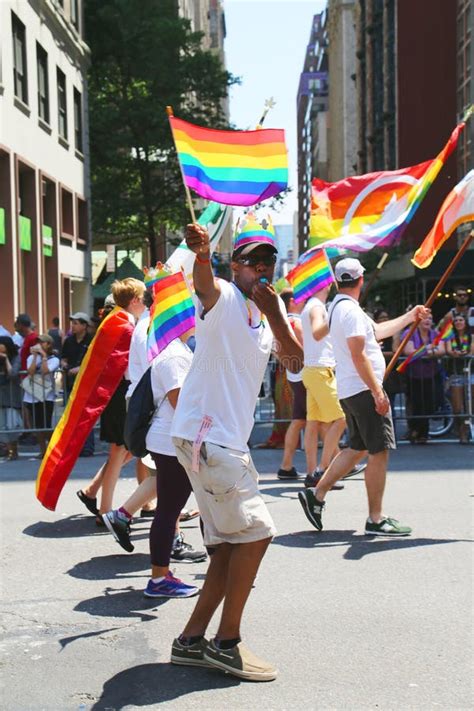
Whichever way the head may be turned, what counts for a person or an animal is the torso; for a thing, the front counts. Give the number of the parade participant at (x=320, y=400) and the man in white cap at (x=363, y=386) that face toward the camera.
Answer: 0

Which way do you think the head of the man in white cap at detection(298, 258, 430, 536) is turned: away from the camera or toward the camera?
away from the camera

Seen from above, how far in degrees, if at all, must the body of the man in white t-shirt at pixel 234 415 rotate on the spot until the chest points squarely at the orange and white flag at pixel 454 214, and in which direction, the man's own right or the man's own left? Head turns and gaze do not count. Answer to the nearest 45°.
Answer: approximately 90° to the man's own left

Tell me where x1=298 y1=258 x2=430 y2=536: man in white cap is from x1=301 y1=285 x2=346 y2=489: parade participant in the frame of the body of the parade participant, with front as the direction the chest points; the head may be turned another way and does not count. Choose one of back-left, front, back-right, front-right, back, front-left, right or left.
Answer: right
